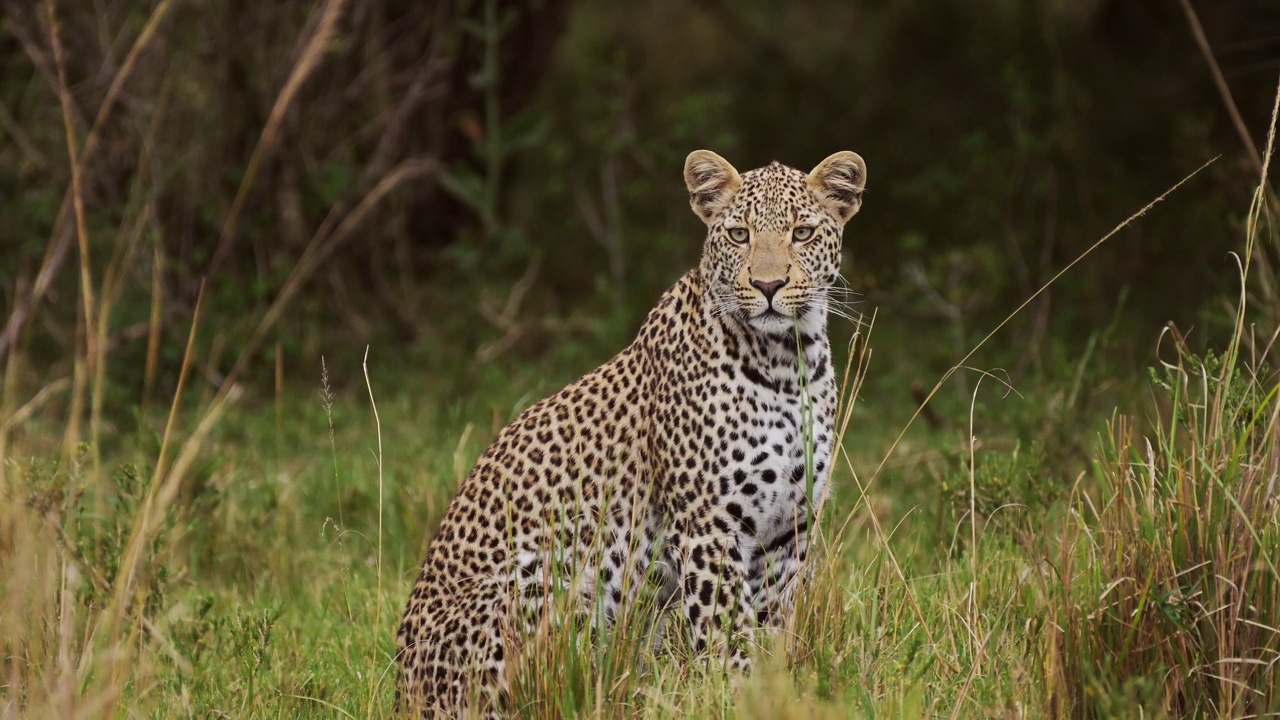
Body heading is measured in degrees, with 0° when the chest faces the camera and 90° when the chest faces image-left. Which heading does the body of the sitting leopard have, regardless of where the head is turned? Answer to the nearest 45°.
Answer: approximately 315°
